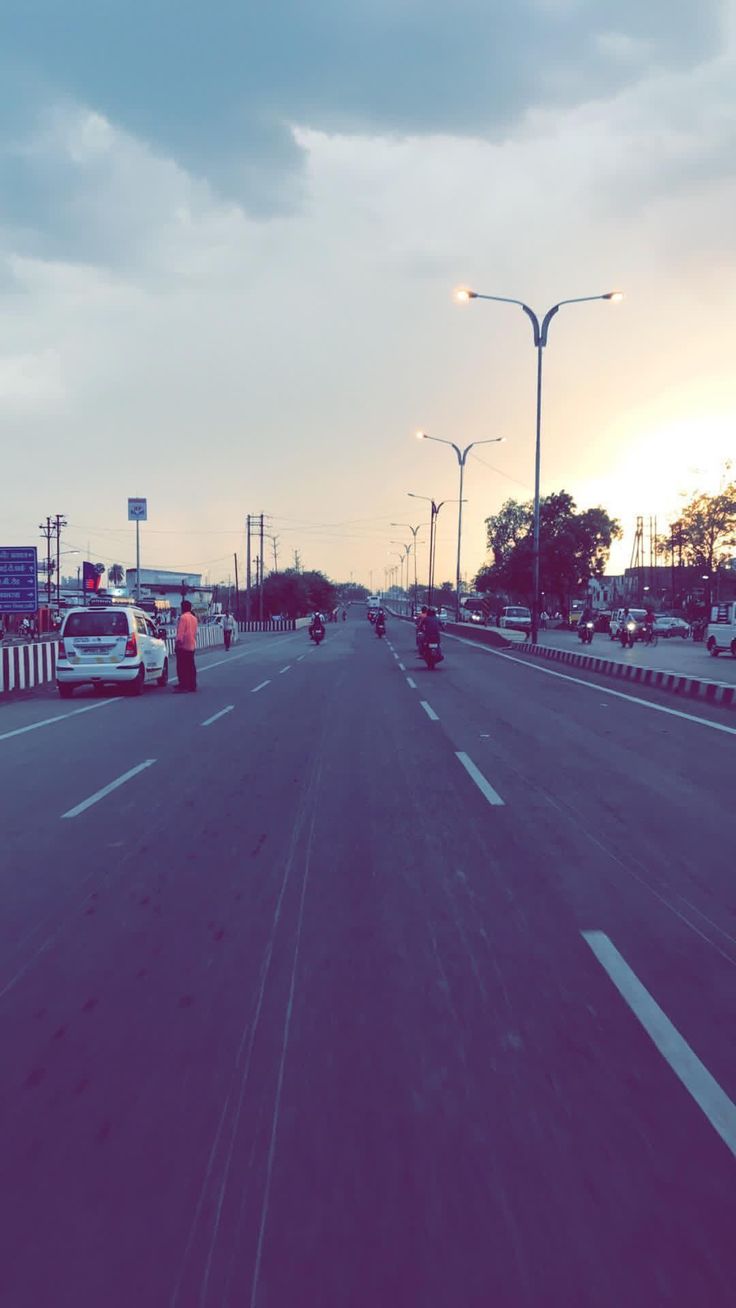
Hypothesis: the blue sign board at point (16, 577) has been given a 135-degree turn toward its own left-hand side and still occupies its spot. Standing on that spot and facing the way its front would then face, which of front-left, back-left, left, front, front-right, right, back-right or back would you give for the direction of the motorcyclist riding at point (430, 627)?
front-right

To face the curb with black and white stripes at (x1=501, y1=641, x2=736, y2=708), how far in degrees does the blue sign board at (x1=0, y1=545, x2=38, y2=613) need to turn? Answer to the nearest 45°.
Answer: approximately 45° to its left

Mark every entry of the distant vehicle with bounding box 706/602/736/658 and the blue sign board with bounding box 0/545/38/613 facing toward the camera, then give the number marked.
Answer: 2

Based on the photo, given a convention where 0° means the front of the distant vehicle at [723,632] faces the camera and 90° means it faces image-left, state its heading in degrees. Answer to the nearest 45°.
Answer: approximately 0°

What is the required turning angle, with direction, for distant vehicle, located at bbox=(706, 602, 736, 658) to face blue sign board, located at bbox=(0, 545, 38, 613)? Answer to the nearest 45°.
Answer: approximately 45° to its right

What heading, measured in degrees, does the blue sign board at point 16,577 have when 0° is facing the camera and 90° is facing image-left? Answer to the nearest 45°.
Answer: approximately 0°

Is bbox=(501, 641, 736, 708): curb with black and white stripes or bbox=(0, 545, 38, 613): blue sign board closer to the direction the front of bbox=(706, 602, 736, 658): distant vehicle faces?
the curb with black and white stripes

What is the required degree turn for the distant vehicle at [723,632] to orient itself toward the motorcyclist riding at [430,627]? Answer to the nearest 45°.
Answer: approximately 45° to its right

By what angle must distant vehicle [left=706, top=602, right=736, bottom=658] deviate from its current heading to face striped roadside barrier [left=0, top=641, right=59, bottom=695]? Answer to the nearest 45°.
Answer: approximately 45° to its right

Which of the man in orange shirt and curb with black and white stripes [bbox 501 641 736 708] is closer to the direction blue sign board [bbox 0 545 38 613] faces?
the man in orange shirt
